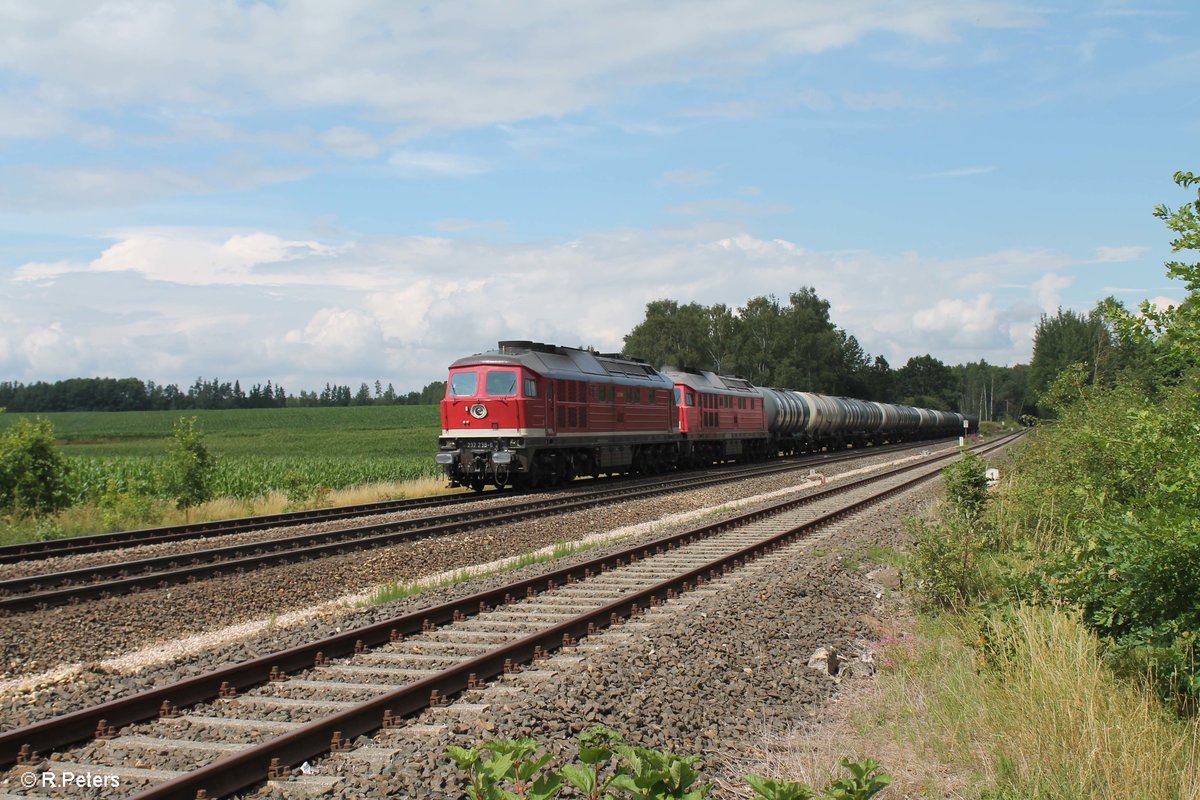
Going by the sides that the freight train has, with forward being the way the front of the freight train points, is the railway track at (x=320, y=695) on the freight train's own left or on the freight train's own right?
on the freight train's own left

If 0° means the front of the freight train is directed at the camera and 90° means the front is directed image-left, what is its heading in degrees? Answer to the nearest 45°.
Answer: approximately 45°

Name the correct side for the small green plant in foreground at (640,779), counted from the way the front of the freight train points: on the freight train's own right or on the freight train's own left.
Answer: on the freight train's own left

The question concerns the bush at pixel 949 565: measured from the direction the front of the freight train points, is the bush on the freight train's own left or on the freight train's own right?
on the freight train's own left

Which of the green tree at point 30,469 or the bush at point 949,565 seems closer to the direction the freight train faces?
the green tree

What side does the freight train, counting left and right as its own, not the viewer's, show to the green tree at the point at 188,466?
front

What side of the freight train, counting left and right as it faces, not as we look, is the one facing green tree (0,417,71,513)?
front

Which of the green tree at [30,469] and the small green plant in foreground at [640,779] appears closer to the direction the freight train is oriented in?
the green tree

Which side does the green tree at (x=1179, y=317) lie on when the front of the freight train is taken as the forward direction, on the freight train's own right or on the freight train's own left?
on the freight train's own left
